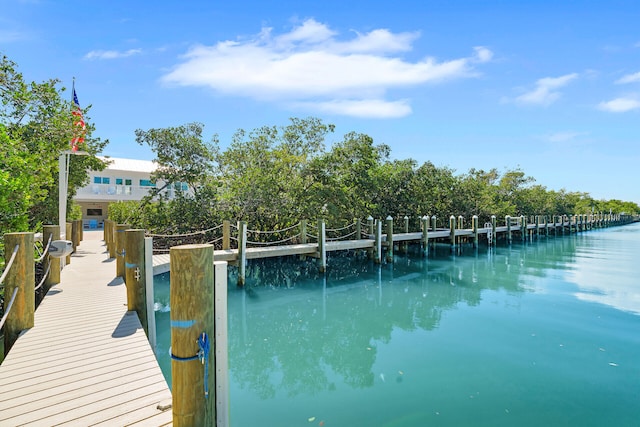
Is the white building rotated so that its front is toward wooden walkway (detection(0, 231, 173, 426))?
yes

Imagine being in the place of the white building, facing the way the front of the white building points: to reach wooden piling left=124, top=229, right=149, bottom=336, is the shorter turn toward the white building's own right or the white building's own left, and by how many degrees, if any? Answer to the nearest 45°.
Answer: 0° — it already faces it

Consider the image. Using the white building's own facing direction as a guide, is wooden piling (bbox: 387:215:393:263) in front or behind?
in front

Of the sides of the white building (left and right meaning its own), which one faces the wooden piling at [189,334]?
front

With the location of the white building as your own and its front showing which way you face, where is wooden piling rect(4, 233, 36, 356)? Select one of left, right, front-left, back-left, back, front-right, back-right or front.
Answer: front

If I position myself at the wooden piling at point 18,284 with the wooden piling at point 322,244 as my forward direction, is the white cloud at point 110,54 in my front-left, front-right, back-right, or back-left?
front-left

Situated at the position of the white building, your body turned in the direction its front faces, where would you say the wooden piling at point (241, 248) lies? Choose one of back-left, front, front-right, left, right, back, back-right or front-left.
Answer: front

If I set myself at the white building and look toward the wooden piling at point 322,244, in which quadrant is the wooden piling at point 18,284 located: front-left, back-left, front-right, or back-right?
front-right

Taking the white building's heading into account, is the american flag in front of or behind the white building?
in front

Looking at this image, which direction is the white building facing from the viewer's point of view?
toward the camera
